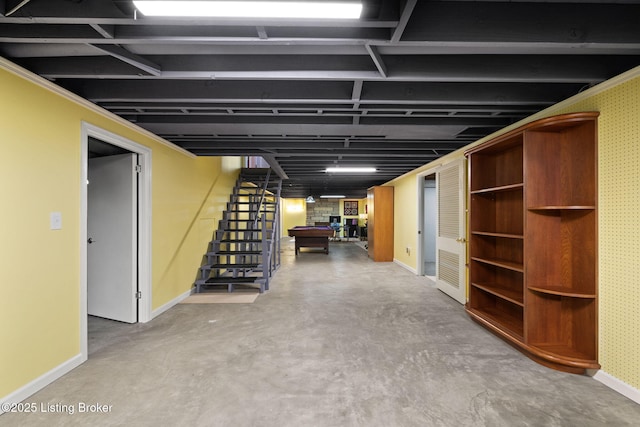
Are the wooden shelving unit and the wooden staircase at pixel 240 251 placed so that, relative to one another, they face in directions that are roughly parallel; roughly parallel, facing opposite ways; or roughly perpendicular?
roughly perpendicular

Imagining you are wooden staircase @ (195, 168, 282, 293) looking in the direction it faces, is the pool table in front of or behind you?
behind

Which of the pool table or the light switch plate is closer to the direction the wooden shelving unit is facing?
the light switch plate

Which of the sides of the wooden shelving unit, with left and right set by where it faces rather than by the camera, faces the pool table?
right

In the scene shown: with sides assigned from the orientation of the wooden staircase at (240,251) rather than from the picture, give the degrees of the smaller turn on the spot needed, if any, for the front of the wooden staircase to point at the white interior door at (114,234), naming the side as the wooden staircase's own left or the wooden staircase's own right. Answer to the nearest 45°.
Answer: approximately 45° to the wooden staircase's own right

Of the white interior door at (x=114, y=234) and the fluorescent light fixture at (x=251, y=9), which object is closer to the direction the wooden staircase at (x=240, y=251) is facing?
the fluorescent light fixture

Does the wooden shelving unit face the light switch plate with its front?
yes

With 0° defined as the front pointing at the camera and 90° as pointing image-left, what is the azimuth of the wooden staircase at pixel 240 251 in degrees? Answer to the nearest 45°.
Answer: approximately 0°

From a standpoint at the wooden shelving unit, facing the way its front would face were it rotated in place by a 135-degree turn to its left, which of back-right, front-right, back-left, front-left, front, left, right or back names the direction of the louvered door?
back-left

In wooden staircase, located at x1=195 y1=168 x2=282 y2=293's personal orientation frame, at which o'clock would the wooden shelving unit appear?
The wooden shelving unit is roughly at 11 o'clock from the wooden staircase.

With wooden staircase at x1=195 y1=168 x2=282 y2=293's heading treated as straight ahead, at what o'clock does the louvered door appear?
The louvered door is roughly at 10 o'clock from the wooden staircase.

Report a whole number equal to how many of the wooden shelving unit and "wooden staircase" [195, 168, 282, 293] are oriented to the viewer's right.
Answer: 0

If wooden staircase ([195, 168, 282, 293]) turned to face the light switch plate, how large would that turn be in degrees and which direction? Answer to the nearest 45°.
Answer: approximately 45° to its right
